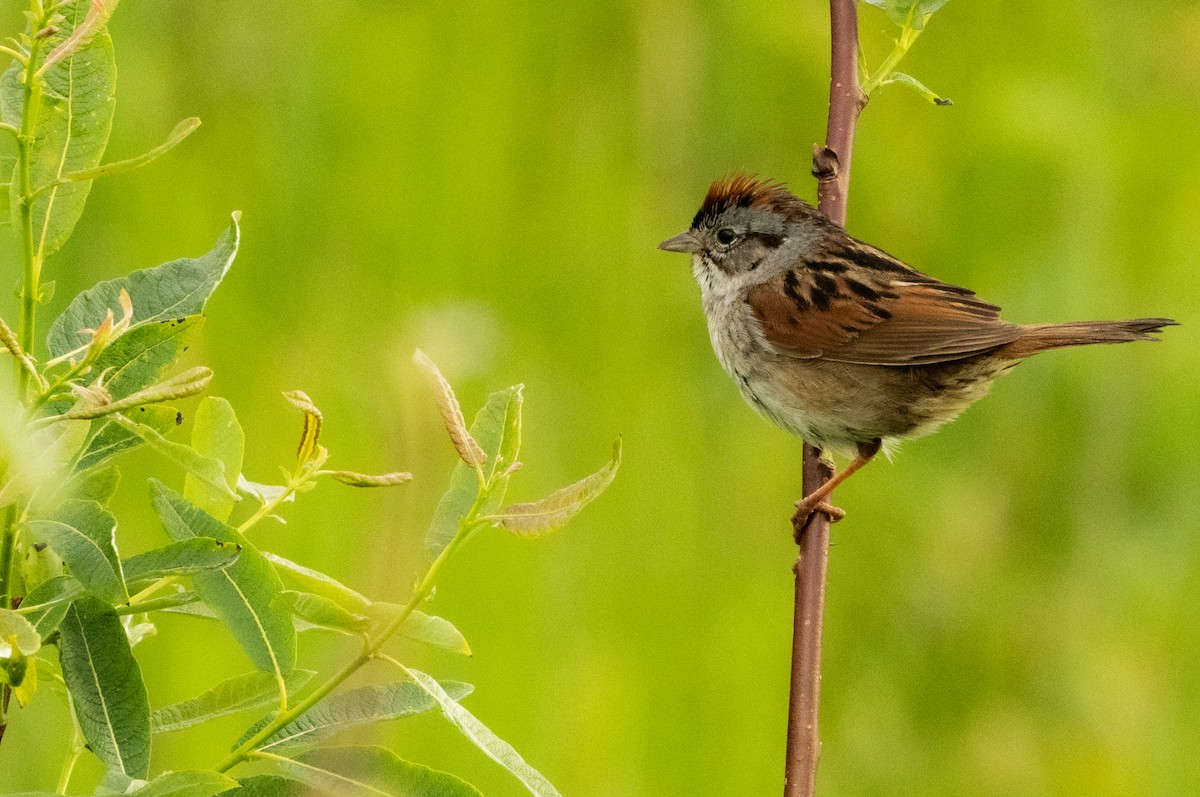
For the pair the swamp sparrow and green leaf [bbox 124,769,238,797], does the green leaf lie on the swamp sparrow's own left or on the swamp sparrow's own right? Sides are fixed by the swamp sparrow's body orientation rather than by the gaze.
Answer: on the swamp sparrow's own left

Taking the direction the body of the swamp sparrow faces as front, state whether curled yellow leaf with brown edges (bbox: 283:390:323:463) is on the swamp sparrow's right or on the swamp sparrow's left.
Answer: on the swamp sparrow's left

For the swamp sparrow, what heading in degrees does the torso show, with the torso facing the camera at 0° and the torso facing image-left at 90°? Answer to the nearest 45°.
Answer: approximately 90°

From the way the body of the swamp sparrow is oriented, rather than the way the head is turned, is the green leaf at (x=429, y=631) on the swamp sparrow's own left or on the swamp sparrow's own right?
on the swamp sparrow's own left
